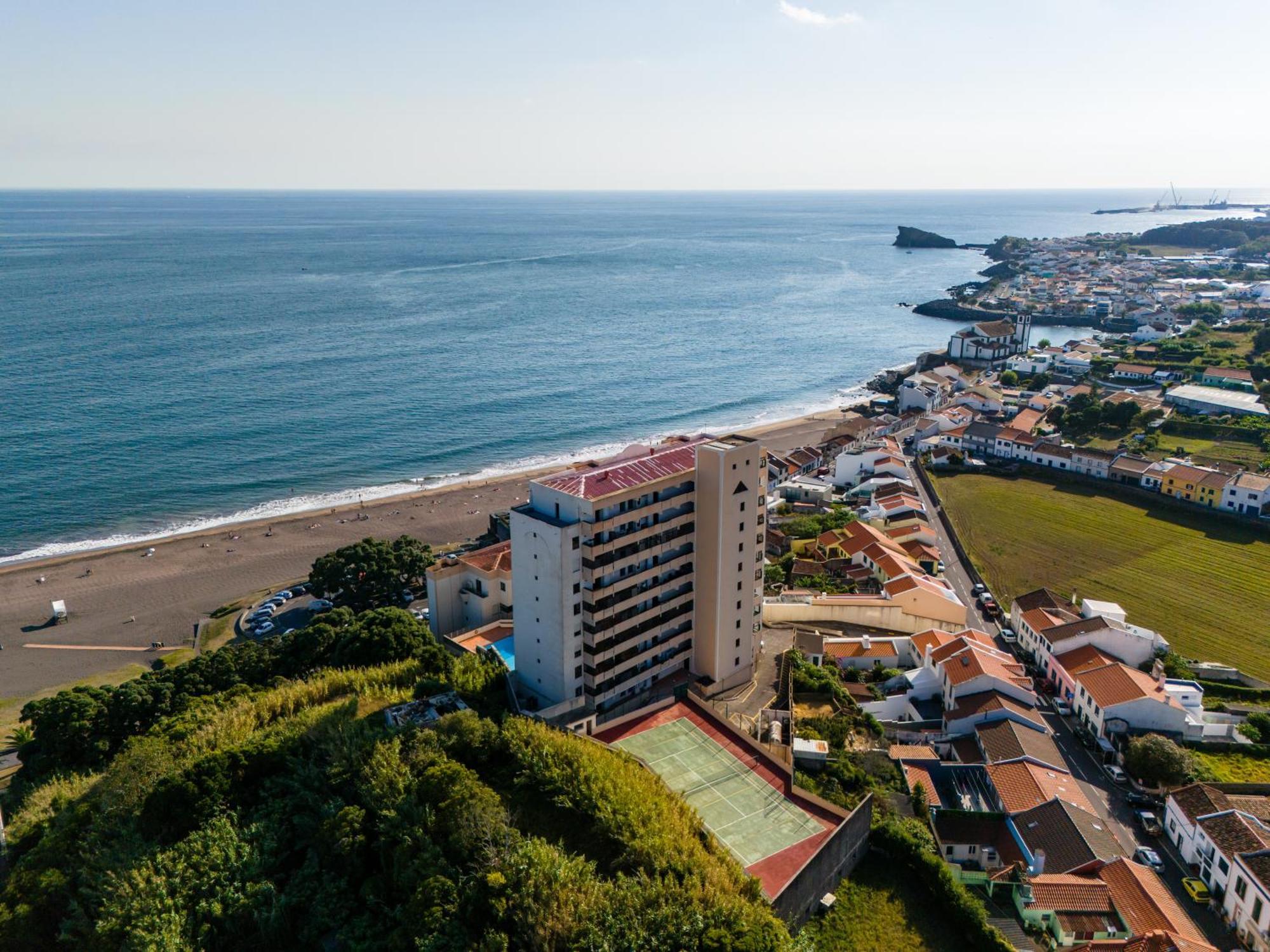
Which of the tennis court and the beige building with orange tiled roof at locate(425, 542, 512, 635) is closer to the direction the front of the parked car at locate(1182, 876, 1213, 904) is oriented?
the beige building with orange tiled roof

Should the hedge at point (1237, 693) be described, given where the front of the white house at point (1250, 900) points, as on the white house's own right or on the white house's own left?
on the white house's own right

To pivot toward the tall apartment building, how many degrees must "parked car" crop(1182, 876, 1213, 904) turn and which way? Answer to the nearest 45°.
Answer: approximately 45° to its left

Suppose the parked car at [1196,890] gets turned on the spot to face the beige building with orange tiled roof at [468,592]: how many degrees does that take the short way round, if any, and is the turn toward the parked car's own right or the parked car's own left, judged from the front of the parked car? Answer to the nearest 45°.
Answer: approximately 45° to the parked car's own left

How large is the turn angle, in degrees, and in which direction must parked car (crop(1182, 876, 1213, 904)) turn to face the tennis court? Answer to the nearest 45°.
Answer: approximately 90° to its left

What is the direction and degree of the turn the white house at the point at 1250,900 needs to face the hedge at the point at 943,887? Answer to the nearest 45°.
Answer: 0° — it already faces it

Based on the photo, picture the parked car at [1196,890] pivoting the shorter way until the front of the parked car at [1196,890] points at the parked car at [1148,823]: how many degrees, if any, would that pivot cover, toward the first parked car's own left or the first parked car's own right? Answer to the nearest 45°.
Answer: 0° — it already faces it

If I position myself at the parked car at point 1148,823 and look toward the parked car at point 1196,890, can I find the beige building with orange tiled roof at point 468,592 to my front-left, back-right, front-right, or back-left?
back-right

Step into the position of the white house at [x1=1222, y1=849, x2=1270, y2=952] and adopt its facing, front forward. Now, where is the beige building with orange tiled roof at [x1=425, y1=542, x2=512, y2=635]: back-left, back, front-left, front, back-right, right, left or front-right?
front-right

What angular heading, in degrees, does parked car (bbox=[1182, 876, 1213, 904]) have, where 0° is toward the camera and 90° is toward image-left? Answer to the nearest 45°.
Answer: approximately 135°

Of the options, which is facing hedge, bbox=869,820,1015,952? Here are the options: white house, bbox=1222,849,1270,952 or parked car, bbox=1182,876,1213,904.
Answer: the white house

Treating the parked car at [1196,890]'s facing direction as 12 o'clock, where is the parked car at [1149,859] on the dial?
the parked car at [1149,859] is roughly at 11 o'clock from the parked car at [1196,890].

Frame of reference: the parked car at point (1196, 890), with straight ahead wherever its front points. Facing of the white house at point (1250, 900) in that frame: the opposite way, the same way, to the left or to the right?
to the left
